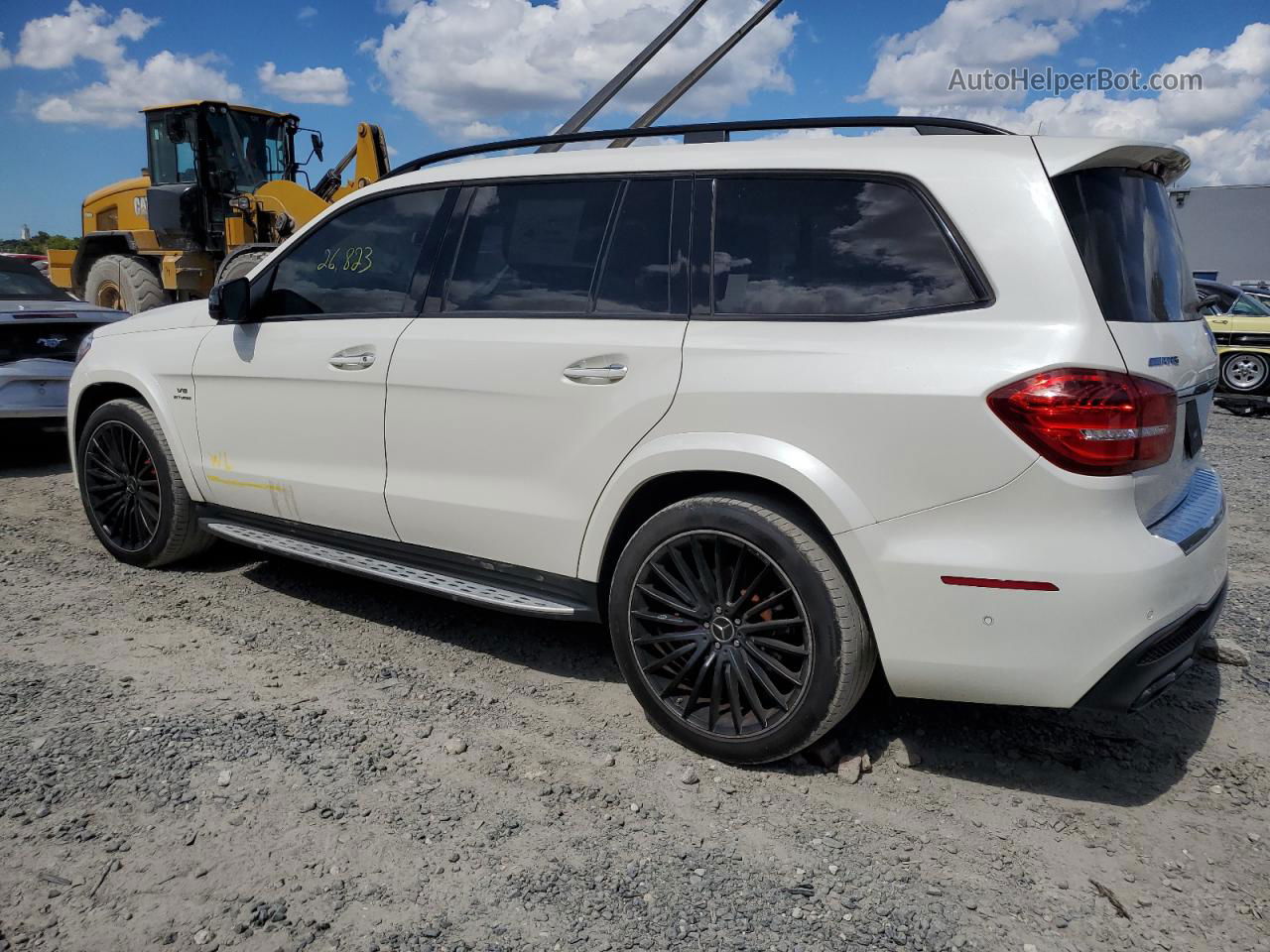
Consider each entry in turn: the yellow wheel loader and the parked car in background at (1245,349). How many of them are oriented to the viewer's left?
1

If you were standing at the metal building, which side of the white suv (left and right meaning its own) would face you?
right

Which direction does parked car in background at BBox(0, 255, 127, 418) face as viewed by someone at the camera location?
facing away from the viewer and to the left of the viewer

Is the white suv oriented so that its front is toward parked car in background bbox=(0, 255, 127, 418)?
yes

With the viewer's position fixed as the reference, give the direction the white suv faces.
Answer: facing away from the viewer and to the left of the viewer

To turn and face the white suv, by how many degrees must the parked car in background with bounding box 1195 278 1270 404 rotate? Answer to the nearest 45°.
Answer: approximately 90° to its left

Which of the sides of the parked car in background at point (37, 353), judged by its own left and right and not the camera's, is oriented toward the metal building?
right

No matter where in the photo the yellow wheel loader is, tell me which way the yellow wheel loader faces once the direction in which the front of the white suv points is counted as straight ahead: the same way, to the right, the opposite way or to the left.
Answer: the opposite way

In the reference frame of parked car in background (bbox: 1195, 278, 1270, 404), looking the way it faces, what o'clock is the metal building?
The metal building is roughly at 3 o'clock from the parked car in background.

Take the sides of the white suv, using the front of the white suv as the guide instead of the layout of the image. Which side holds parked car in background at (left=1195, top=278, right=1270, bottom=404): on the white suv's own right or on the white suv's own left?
on the white suv's own right

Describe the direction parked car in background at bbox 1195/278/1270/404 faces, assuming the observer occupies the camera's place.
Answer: facing to the left of the viewer
